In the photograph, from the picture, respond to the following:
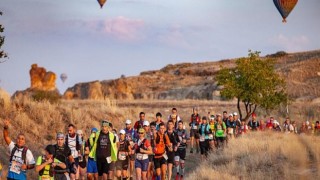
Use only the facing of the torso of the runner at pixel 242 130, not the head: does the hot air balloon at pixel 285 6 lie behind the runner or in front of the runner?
behind

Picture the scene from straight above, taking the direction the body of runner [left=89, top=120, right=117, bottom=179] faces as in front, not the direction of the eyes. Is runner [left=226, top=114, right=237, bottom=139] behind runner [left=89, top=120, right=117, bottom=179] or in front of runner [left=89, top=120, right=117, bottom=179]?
behind

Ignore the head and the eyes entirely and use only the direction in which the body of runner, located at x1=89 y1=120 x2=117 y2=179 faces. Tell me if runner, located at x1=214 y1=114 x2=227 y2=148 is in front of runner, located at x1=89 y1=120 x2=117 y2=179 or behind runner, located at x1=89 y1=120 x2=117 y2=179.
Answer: behind

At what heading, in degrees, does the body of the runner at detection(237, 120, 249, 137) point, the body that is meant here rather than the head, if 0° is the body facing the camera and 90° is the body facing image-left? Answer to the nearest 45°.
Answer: approximately 45°

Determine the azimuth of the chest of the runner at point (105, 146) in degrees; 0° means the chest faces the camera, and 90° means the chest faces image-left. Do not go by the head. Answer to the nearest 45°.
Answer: approximately 0°

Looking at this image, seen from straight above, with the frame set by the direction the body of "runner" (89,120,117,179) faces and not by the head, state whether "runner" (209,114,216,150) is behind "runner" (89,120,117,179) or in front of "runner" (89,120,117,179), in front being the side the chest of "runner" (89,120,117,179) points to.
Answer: behind

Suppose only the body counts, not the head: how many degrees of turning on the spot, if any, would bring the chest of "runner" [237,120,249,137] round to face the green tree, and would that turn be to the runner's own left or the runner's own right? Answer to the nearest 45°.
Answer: approximately 135° to the runner's own right
